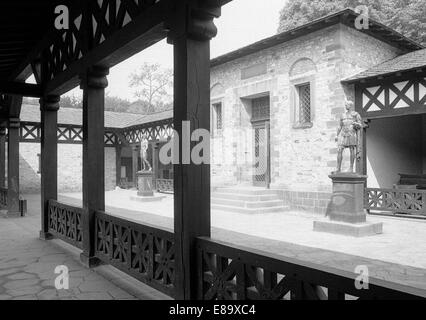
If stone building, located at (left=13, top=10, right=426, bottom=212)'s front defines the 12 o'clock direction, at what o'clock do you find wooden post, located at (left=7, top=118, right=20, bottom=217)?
The wooden post is roughly at 1 o'clock from the stone building.

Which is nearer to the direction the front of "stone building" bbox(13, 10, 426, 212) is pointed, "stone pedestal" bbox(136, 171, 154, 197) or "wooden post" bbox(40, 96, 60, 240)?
the wooden post

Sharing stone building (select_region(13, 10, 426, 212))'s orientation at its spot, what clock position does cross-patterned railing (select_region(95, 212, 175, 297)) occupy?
The cross-patterned railing is roughly at 11 o'clock from the stone building.

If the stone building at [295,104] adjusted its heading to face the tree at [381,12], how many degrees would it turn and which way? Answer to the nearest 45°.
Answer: approximately 180°

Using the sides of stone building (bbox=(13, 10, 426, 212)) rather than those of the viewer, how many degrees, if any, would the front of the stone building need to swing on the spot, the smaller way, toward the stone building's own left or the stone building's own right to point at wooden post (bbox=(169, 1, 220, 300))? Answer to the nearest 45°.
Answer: approximately 45° to the stone building's own left

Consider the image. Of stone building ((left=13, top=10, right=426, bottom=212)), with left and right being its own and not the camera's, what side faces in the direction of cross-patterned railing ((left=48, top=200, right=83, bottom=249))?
front

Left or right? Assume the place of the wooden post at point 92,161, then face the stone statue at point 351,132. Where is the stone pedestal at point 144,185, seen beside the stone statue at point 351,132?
left

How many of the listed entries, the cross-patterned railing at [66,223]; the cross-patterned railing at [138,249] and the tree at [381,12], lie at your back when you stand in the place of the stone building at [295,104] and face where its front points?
1

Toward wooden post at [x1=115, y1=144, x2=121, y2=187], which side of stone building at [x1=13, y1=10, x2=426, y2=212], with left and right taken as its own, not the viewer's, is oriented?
right

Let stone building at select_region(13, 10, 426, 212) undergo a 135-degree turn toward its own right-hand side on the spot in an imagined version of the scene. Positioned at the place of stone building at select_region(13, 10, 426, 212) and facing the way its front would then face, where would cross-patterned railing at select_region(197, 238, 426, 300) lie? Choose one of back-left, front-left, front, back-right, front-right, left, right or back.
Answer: back

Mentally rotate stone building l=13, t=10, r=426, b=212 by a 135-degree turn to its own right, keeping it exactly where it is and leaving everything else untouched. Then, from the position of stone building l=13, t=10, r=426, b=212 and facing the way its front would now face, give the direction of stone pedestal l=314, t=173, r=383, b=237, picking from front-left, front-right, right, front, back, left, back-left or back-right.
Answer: back

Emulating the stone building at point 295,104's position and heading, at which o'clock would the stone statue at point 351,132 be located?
The stone statue is roughly at 10 o'clock from the stone building.

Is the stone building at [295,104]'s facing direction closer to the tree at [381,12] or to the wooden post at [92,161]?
the wooden post

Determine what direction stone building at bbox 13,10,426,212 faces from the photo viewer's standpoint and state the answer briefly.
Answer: facing the viewer and to the left of the viewer

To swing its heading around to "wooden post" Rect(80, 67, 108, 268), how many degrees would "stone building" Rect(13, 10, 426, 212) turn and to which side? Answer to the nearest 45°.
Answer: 0° — it already faces it
